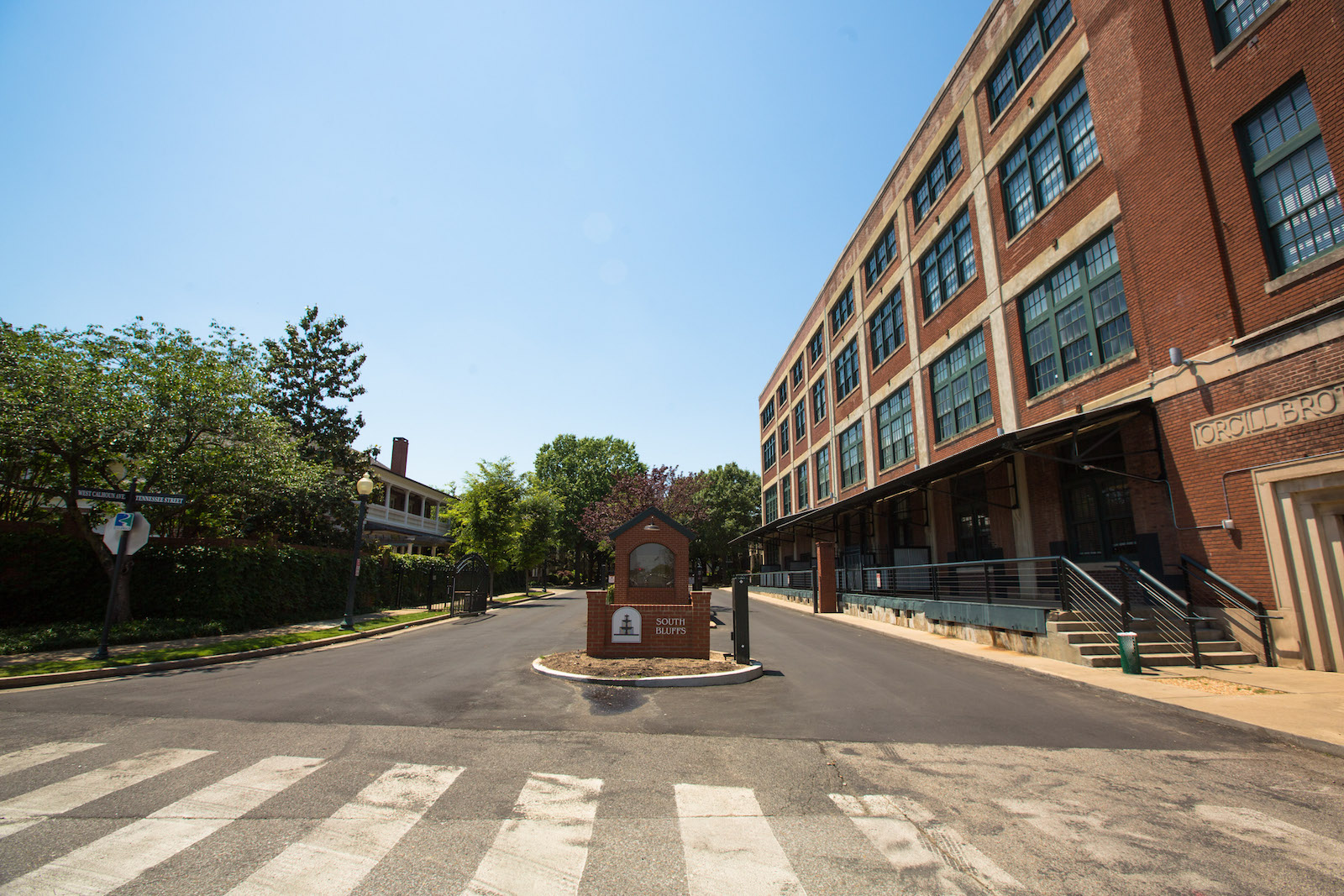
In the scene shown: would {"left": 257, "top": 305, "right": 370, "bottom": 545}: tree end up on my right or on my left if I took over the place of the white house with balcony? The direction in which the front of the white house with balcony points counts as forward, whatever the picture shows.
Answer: on my right

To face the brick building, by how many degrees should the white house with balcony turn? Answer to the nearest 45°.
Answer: approximately 45° to its right

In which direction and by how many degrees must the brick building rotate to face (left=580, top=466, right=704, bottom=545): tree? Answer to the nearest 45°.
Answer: approximately 90° to its right

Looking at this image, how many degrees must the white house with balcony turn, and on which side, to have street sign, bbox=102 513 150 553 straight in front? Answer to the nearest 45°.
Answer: approximately 45° to its right

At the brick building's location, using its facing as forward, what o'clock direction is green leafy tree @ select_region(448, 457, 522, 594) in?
The green leafy tree is roughly at 2 o'clock from the brick building.

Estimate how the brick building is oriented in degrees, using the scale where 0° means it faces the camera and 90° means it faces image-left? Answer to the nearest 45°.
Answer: approximately 45°
